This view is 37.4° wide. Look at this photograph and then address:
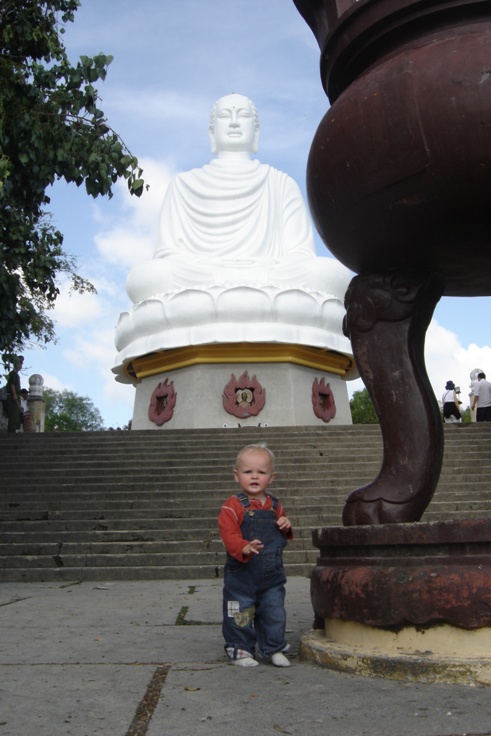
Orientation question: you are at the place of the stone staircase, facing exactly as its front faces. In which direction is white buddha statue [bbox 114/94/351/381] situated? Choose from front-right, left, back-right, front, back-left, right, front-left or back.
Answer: back

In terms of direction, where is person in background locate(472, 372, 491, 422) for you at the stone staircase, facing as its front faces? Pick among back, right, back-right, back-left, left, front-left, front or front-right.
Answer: back-left

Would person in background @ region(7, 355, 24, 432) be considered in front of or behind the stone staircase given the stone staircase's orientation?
behind

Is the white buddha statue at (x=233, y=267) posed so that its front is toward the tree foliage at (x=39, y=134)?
yes

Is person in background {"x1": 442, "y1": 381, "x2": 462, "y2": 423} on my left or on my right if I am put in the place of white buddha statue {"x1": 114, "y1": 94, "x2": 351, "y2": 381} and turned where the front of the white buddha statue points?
on my left

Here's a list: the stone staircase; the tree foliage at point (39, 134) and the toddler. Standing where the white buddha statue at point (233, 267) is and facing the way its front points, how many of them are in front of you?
3

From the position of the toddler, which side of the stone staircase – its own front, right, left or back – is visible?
front

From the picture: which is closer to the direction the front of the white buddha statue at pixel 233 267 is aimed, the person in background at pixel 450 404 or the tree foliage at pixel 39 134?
the tree foliage

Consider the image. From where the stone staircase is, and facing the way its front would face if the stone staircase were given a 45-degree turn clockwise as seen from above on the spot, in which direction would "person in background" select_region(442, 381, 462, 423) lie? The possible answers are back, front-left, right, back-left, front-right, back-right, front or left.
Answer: back

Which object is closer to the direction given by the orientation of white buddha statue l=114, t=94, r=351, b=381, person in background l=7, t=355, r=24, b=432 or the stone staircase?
the stone staircase

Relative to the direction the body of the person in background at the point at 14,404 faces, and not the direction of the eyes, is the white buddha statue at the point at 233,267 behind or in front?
in front
